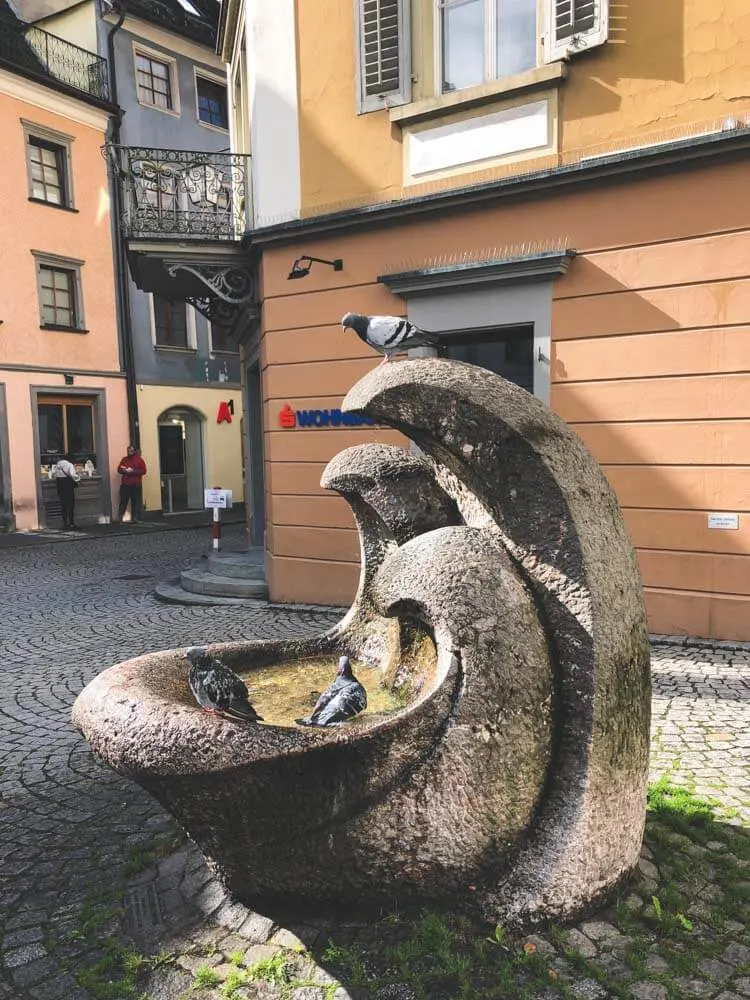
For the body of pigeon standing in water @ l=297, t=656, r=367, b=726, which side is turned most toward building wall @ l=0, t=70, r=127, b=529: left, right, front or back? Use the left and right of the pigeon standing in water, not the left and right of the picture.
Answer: left

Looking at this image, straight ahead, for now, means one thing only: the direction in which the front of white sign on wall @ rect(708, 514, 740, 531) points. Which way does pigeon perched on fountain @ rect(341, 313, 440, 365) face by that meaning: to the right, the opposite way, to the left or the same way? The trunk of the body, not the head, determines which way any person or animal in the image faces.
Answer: to the right

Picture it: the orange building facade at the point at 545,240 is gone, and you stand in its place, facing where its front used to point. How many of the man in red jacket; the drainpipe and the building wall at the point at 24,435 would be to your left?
0

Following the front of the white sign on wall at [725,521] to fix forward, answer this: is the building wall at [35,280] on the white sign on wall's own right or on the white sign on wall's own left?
on the white sign on wall's own right

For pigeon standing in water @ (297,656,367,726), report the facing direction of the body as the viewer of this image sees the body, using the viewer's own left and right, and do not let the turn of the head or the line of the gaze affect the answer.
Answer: facing away from the viewer and to the right of the viewer

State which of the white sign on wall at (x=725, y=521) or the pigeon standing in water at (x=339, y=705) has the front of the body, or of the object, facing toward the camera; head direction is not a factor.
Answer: the white sign on wall

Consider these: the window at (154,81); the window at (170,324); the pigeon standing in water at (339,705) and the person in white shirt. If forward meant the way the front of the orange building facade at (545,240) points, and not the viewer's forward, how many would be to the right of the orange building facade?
3

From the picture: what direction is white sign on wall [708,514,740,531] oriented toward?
toward the camera

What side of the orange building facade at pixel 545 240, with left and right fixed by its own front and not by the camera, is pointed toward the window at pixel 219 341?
right

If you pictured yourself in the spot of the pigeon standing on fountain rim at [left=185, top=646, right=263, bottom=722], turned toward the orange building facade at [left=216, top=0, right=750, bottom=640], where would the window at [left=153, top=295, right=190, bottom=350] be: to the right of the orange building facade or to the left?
left

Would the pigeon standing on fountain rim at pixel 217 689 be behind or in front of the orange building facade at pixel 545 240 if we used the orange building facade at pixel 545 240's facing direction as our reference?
in front

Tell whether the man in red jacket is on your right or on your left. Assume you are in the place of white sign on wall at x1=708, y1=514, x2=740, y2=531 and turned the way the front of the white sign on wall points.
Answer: on your right

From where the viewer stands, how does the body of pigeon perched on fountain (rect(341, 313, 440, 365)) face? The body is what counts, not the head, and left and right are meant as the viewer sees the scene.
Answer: facing to the left of the viewer

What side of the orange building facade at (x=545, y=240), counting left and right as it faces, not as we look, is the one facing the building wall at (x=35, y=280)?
right

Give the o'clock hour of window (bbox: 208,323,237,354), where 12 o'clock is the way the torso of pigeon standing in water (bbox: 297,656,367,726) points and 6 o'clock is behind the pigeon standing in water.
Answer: The window is roughly at 10 o'clock from the pigeon standing in water.

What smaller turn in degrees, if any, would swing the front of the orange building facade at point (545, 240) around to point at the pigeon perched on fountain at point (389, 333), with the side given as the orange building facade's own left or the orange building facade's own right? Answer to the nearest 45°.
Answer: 0° — it already faces it

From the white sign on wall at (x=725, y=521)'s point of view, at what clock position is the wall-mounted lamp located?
The wall-mounted lamp is roughly at 3 o'clock from the white sign on wall.

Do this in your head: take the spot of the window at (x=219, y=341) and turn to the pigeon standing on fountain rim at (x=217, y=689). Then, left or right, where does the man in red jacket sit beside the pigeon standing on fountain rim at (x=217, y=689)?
right

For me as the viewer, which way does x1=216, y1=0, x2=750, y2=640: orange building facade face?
facing the viewer and to the left of the viewer

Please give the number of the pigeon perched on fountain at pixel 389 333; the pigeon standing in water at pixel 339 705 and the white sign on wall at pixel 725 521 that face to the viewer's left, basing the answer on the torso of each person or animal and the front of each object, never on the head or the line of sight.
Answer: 1

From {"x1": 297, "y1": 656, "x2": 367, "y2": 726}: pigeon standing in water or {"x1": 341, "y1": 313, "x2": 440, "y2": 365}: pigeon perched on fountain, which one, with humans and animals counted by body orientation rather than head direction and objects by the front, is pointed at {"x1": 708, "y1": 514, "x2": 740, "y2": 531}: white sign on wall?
the pigeon standing in water
